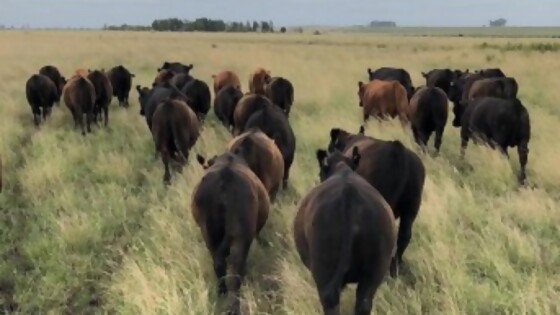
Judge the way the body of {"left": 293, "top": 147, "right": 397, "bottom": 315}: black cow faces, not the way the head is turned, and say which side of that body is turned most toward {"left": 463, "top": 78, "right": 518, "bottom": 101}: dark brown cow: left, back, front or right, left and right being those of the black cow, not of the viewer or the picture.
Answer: front

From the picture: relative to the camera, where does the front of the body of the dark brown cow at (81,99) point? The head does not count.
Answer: away from the camera

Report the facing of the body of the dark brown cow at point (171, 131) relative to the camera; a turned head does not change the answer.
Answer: away from the camera

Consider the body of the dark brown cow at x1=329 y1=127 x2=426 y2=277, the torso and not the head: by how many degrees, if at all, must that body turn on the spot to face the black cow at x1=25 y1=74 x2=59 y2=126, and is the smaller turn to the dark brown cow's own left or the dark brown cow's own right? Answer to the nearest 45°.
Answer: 0° — it already faces it

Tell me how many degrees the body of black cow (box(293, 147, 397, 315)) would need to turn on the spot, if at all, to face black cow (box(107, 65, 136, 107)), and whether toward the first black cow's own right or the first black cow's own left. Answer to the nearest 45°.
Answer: approximately 45° to the first black cow's own left

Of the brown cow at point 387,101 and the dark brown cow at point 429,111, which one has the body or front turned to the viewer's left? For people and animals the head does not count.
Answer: the brown cow

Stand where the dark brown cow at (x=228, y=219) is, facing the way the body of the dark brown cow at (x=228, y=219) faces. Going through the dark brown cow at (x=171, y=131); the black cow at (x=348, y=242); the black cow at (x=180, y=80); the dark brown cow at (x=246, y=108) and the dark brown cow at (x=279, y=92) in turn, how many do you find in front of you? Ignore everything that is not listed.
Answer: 4

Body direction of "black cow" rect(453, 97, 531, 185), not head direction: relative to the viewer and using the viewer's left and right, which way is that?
facing away from the viewer and to the left of the viewer

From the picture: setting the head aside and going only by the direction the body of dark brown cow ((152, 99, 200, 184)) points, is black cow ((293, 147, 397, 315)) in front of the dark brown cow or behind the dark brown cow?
behind

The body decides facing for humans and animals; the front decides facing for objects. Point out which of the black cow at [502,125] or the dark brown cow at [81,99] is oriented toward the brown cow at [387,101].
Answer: the black cow
